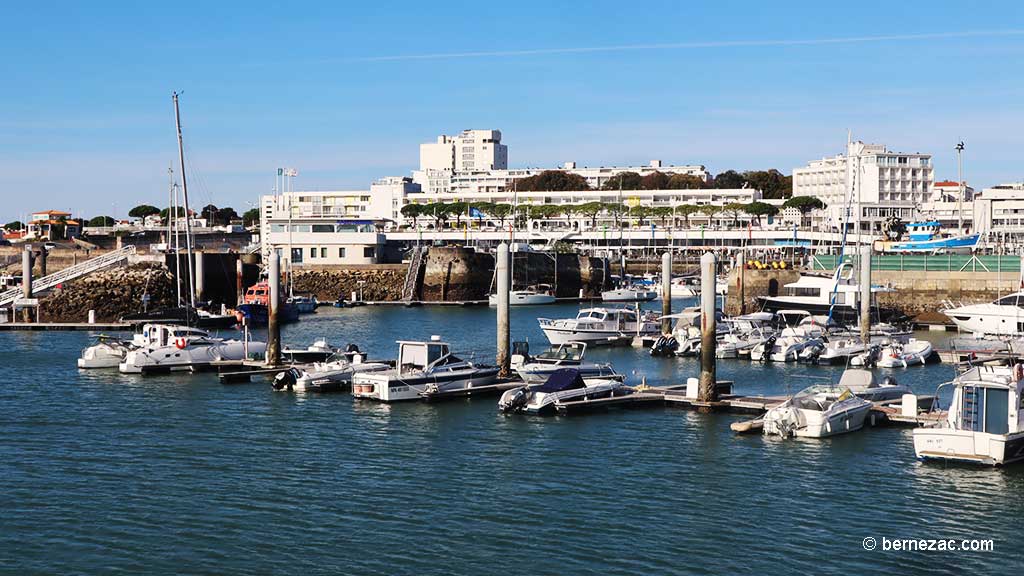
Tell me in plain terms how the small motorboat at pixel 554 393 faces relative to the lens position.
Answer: facing away from the viewer and to the right of the viewer

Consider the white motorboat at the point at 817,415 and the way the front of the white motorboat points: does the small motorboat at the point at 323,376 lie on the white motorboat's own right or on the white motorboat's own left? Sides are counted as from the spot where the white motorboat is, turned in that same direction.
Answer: on the white motorboat's own left

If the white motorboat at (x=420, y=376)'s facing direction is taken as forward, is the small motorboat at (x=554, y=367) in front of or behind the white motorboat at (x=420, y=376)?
in front

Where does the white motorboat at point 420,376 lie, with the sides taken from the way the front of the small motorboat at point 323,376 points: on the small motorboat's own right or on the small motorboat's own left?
on the small motorboat's own right

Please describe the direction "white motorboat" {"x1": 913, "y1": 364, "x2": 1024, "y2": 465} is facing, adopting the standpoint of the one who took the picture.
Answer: facing away from the viewer and to the right of the viewer

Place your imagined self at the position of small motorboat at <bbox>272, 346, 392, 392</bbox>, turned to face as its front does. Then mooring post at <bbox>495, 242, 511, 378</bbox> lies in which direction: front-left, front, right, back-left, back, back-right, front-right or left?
front-right

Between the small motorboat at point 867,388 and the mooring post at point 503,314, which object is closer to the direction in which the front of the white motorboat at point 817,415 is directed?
the small motorboat

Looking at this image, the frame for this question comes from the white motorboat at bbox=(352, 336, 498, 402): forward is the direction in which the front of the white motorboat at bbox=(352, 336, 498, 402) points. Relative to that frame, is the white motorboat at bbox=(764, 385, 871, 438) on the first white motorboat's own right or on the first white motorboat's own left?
on the first white motorboat's own right

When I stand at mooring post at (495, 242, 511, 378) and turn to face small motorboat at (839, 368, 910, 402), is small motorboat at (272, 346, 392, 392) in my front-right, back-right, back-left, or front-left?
back-right

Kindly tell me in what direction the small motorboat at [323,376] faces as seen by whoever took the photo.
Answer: facing away from the viewer and to the right of the viewer
